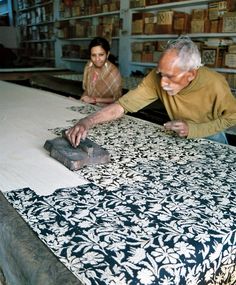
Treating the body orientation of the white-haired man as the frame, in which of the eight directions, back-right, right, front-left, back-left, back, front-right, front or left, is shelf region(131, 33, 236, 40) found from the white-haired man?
back-right

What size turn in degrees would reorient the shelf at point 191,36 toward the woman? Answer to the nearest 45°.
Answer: approximately 45° to its right

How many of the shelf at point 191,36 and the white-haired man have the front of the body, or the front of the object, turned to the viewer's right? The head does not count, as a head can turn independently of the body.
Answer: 0

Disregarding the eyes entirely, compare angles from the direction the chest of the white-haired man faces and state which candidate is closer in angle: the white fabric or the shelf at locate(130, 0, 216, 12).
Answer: the white fabric

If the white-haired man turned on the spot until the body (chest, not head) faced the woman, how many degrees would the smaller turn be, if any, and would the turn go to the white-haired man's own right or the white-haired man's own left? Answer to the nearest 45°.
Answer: approximately 90° to the white-haired man's own right

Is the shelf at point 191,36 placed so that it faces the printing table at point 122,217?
yes

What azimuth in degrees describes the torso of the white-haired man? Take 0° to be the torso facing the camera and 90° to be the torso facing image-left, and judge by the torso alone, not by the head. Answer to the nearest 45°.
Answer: approximately 45°

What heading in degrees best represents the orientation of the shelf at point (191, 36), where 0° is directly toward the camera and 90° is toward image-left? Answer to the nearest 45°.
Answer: approximately 0°
